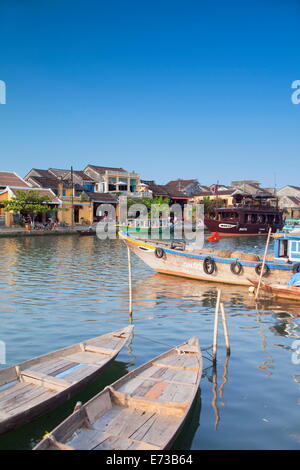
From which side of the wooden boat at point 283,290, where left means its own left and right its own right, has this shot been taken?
left

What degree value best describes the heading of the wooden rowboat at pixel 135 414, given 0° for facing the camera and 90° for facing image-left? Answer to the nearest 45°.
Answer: approximately 225°

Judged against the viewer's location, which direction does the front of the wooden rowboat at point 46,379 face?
facing away from the viewer and to the right of the viewer

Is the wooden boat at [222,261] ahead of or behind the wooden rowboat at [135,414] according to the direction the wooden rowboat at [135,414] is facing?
ahead

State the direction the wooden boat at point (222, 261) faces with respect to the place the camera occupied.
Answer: facing to the left of the viewer

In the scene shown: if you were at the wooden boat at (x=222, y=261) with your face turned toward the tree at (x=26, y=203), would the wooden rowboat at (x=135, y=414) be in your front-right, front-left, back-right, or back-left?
back-left

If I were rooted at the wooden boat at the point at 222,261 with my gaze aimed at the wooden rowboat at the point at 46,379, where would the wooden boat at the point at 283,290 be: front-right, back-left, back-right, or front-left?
front-left

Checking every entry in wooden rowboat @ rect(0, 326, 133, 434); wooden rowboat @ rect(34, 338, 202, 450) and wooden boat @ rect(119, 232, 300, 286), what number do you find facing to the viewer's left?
1

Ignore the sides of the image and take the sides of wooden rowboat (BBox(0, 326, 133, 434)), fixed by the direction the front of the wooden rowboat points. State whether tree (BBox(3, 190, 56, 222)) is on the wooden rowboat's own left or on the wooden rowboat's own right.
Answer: on the wooden rowboat's own left

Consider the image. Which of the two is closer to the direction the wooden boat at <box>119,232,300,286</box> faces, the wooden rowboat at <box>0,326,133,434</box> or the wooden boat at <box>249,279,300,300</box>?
the wooden rowboat

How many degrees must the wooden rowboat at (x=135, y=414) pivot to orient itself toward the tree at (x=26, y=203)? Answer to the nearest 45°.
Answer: approximately 45° to its left

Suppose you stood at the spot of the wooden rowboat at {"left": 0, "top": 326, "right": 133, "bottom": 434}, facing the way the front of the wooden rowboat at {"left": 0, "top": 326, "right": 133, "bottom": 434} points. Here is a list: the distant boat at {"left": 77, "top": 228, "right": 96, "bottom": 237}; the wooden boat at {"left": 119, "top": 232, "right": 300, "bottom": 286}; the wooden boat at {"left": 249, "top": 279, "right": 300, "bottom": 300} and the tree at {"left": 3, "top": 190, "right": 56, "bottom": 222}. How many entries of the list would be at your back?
0

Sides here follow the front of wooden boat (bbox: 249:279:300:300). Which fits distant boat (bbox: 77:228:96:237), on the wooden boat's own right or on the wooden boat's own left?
on the wooden boat's own right
